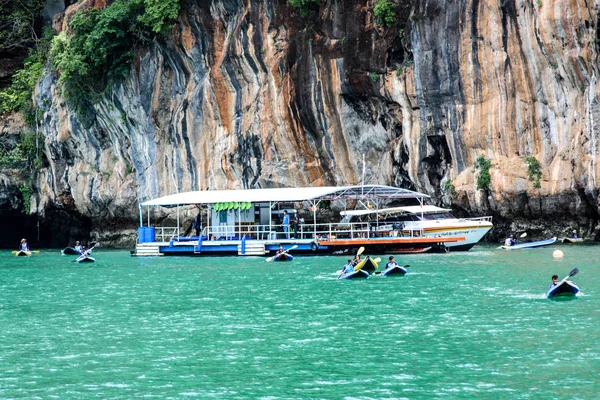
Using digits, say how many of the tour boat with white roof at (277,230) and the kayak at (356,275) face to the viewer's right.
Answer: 1

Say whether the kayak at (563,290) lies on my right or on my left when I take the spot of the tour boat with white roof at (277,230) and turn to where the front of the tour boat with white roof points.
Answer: on my right

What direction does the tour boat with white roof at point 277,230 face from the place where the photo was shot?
facing to the right of the viewer

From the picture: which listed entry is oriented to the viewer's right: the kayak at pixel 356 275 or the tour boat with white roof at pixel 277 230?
the tour boat with white roof

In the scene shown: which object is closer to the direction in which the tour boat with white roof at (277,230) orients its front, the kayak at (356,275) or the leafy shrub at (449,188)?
the leafy shrub

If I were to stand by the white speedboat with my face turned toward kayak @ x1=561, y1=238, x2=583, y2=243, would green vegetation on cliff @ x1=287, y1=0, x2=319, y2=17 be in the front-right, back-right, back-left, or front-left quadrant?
back-left

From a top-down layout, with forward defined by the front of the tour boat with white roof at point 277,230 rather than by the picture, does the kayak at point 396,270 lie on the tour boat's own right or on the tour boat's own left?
on the tour boat's own right

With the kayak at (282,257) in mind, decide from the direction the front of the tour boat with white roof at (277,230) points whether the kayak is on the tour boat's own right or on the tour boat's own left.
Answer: on the tour boat's own right

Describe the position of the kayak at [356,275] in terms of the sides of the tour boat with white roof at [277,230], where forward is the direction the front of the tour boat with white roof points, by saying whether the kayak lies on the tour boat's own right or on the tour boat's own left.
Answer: on the tour boat's own right
